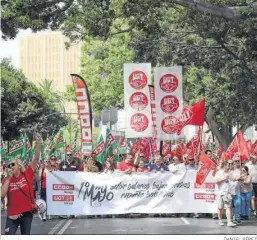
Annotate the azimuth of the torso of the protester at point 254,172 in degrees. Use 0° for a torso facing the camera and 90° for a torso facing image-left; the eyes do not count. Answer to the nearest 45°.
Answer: approximately 45°

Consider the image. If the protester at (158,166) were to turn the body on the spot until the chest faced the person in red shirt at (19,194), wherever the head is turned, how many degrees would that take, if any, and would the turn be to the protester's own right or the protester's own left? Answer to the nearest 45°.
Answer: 0° — they already face them

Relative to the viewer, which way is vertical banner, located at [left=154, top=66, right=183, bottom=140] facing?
toward the camera

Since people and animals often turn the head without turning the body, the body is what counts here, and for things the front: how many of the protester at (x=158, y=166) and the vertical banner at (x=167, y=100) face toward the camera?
2

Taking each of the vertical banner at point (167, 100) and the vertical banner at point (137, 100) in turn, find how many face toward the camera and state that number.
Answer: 2

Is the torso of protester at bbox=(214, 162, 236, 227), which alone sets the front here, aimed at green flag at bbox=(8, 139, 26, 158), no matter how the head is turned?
no

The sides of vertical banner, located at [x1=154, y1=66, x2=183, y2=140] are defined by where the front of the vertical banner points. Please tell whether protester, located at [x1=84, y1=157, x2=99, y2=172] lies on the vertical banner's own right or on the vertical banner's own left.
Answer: on the vertical banner's own right

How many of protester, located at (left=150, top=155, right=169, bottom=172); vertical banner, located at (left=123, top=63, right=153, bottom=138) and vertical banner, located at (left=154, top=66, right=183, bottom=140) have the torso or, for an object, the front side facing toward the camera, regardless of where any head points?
3

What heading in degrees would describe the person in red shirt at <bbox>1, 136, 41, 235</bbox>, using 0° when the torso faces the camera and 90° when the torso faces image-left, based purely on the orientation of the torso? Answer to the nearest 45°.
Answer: approximately 45°

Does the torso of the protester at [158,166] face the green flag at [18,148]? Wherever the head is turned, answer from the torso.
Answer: no

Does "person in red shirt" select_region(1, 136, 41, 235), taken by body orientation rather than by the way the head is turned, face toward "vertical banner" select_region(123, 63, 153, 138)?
no

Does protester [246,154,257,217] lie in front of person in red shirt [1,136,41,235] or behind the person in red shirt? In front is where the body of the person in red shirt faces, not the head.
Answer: behind

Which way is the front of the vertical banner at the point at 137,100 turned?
toward the camera

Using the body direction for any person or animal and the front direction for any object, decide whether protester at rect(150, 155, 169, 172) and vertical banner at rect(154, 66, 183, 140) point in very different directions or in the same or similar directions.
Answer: same or similar directions

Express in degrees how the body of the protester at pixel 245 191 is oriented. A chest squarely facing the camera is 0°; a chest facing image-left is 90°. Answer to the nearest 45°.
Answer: approximately 45°
